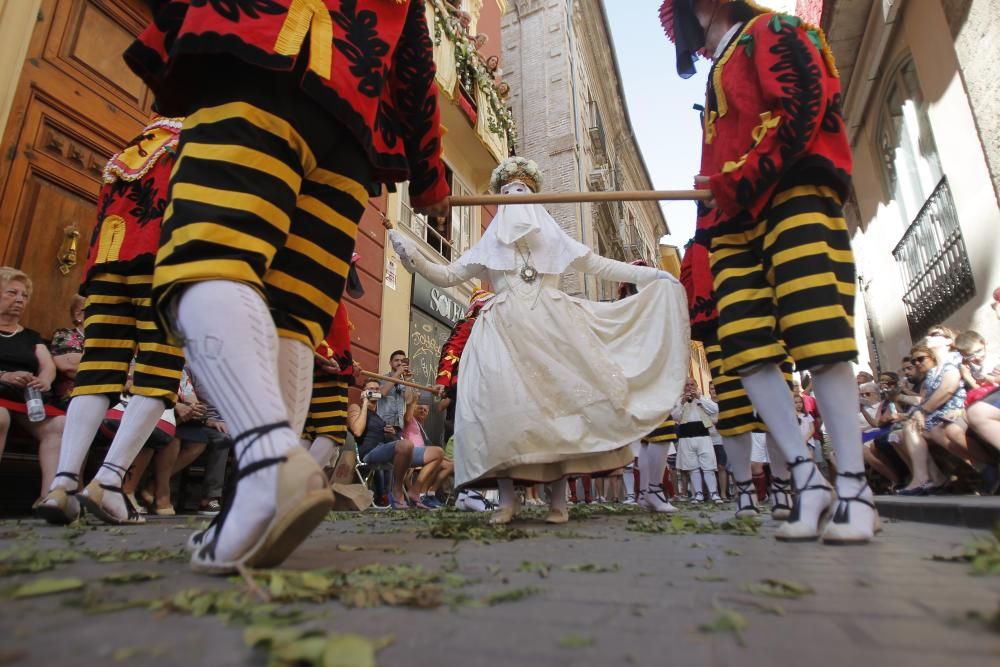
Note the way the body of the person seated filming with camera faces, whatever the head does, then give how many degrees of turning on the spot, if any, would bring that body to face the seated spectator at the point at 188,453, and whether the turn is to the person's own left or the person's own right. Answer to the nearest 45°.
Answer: approximately 90° to the person's own right

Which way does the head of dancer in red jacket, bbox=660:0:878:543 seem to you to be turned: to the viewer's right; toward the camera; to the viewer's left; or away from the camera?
to the viewer's left

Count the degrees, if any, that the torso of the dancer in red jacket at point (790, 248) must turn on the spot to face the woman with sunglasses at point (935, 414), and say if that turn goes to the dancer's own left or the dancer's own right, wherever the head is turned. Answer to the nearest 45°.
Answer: approximately 135° to the dancer's own right

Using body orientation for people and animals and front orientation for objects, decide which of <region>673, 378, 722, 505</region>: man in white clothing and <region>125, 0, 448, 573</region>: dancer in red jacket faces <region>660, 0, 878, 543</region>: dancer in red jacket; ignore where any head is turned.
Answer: the man in white clothing

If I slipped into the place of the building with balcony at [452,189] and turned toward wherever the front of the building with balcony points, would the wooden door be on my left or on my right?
on my right

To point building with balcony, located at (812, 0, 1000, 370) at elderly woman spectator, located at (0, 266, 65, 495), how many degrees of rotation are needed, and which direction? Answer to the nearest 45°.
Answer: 0° — it already faces them

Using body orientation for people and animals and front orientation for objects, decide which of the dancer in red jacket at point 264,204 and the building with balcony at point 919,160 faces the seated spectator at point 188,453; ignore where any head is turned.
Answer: the building with balcony

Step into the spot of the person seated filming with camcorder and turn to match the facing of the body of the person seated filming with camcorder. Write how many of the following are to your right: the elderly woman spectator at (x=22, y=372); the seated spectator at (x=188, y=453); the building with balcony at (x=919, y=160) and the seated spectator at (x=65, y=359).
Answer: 3

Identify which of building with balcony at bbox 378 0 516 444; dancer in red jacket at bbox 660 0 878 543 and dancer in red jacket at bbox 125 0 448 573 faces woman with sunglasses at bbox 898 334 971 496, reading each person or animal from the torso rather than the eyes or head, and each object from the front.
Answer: the building with balcony

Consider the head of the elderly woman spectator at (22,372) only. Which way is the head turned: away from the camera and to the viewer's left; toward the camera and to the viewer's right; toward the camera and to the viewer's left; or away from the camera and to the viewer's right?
toward the camera and to the viewer's right

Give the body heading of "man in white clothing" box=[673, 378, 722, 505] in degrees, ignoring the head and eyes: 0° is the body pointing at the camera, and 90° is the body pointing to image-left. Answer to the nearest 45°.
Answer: approximately 0°

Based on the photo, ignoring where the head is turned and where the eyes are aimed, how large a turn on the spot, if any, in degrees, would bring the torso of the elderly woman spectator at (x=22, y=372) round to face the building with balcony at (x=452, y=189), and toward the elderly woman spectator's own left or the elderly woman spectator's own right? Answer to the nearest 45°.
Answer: approximately 90° to the elderly woman spectator's own left

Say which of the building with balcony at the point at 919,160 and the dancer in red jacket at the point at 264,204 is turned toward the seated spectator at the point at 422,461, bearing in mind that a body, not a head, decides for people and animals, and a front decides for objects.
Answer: the building with balcony

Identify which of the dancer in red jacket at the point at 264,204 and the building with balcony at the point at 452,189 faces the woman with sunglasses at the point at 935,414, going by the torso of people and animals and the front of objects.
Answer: the building with balcony

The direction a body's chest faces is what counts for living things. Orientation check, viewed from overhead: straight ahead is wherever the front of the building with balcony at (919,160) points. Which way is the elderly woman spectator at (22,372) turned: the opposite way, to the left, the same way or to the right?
the opposite way
